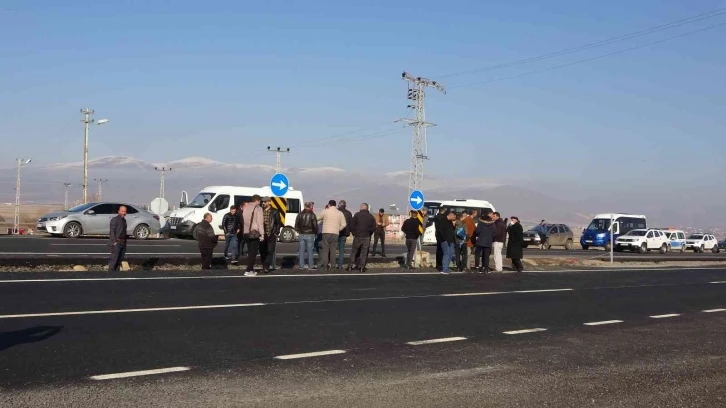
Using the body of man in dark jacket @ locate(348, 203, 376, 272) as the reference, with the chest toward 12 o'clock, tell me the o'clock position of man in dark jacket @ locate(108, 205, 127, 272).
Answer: man in dark jacket @ locate(108, 205, 127, 272) is roughly at 8 o'clock from man in dark jacket @ locate(348, 203, 376, 272).

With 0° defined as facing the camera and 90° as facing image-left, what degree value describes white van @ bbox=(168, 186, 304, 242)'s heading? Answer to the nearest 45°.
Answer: approximately 45°

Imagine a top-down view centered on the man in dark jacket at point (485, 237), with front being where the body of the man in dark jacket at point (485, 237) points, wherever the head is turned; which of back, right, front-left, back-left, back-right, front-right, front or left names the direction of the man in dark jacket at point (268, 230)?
back-left

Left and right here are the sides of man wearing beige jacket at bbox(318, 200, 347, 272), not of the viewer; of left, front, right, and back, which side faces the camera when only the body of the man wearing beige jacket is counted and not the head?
back

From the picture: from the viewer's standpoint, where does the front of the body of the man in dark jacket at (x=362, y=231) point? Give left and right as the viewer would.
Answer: facing away from the viewer

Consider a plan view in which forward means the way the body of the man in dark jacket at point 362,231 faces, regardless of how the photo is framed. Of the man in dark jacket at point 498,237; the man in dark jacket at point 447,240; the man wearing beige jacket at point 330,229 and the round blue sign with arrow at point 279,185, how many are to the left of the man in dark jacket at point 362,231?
2

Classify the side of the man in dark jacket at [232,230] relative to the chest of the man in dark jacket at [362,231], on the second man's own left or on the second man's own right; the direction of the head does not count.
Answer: on the second man's own left

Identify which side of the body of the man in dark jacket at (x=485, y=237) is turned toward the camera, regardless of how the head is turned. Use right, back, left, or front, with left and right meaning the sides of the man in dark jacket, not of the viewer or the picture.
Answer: back

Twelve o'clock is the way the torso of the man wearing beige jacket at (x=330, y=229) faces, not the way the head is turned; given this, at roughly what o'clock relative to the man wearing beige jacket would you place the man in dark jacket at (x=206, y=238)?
The man in dark jacket is roughly at 8 o'clock from the man wearing beige jacket.

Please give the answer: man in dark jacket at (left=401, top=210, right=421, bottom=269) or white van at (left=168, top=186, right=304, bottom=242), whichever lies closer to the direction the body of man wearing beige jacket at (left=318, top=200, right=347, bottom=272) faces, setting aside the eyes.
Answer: the white van

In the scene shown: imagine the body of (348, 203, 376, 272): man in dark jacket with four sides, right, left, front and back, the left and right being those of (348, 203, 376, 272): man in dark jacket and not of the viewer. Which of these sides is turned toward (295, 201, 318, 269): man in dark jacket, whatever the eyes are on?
left
